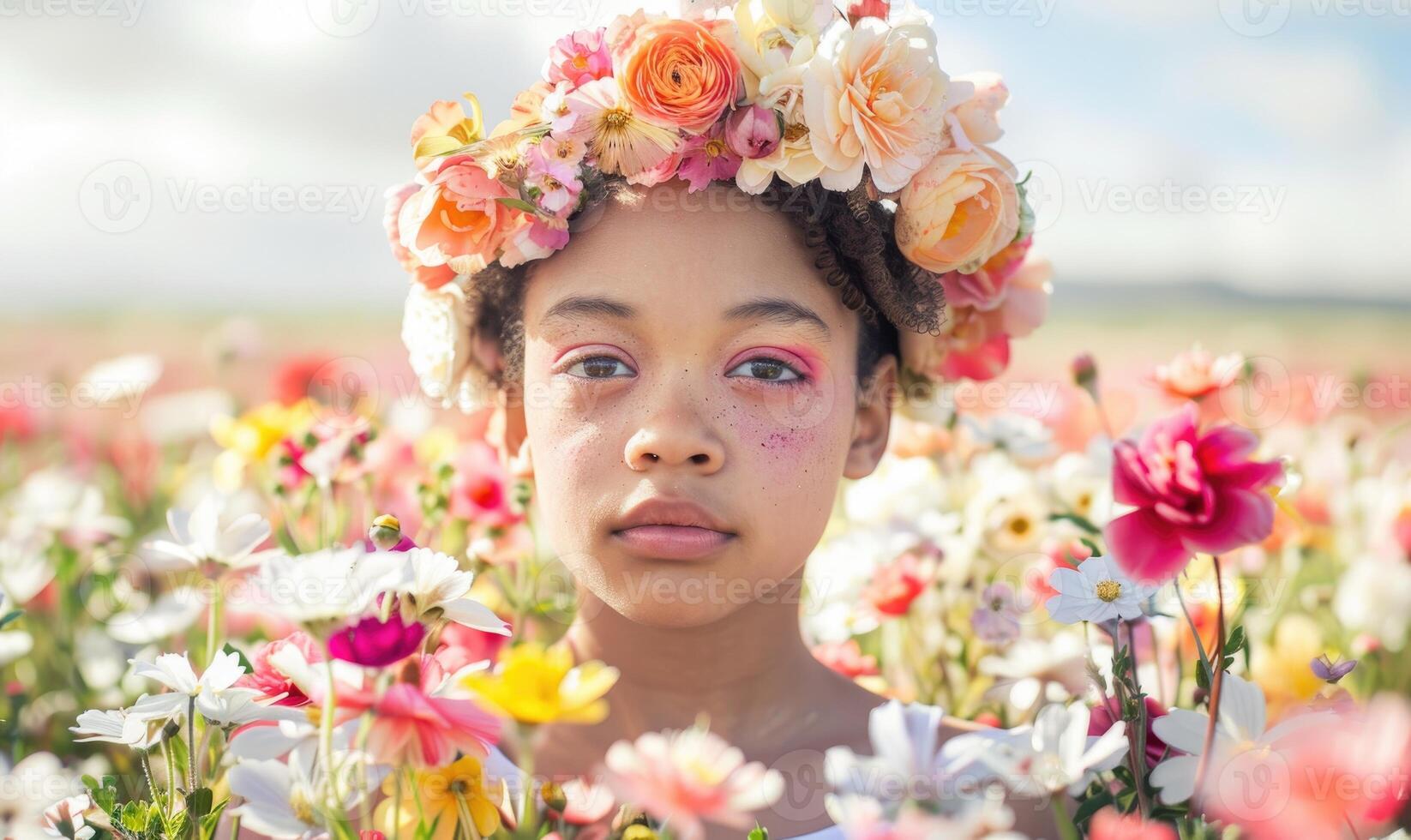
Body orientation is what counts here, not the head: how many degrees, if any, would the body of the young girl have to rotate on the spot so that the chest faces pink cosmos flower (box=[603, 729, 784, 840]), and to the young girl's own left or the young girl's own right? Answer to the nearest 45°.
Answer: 0° — they already face it

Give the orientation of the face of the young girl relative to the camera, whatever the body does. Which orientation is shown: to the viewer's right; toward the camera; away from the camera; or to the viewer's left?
toward the camera

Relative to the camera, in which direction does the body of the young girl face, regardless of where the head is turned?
toward the camera

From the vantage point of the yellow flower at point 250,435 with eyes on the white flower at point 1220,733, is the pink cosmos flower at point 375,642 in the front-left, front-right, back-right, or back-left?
front-right

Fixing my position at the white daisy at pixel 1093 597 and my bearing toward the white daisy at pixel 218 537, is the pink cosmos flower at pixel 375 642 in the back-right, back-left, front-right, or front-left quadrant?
front-left

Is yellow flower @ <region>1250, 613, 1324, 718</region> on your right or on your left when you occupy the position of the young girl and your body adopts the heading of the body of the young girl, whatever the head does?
on your left
